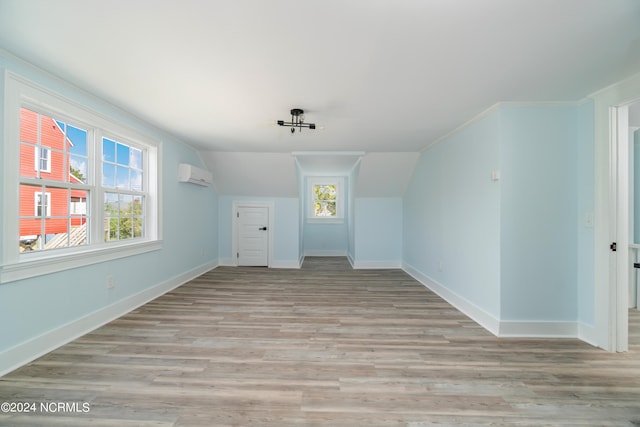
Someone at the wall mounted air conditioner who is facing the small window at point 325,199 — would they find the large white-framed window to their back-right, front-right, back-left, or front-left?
back-right

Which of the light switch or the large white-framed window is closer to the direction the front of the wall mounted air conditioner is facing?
the light switch

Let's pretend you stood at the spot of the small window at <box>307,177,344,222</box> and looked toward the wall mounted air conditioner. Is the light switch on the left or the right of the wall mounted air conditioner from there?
left

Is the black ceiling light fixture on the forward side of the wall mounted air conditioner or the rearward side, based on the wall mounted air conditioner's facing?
on the forward side

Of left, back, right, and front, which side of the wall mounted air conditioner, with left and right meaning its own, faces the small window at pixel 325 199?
left

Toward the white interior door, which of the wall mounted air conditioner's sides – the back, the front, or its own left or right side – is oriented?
left

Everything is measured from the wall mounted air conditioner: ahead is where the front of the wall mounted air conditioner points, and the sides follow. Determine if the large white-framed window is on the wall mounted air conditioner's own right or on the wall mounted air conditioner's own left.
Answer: on the wall mounted air conditioner's own right

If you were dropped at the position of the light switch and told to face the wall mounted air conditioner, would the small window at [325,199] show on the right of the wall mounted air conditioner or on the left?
right

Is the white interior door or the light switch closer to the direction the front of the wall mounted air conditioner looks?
the light switch

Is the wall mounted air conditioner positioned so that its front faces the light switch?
yes

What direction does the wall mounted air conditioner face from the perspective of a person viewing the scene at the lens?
facing the viewer and to the right of the viewer
